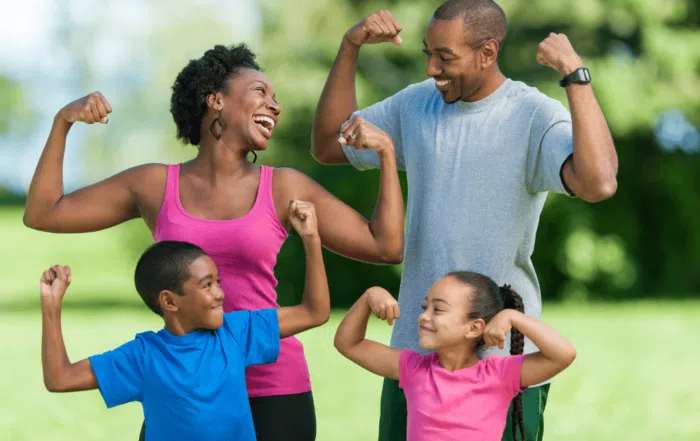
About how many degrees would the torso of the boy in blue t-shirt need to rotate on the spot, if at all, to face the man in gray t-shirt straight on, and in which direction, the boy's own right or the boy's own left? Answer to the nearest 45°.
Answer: approximately 90° to the boy's own left

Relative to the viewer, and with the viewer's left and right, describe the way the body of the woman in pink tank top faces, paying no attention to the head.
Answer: facing the viewer

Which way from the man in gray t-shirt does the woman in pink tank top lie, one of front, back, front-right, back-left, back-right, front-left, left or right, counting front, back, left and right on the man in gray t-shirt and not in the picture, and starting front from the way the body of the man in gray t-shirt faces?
right

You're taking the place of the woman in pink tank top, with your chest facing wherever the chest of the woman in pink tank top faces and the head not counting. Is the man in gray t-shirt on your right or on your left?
on your left

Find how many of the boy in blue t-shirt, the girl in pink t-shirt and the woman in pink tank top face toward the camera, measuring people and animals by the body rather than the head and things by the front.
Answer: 3

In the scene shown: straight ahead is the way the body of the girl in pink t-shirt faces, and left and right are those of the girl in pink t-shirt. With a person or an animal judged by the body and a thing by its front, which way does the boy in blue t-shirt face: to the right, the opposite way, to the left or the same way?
the same way

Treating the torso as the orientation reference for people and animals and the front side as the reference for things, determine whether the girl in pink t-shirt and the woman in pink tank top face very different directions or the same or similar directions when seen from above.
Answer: same or similar directions

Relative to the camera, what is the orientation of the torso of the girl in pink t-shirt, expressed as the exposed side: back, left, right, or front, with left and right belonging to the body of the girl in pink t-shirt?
front

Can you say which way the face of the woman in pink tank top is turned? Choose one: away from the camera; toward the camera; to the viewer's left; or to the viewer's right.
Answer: to the viewer's right

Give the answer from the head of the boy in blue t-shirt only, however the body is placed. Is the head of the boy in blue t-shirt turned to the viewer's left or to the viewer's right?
to the viewer's right

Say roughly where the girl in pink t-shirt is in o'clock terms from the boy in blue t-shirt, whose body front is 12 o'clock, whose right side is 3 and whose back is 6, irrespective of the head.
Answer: The girl in pink t-shirt is roughly at 9 o'clock from the boy in blue t-shirt.

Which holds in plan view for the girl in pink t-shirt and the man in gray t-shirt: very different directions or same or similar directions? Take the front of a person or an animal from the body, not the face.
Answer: same or similar directions

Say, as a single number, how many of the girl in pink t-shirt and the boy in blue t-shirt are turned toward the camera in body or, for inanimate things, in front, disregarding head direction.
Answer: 2

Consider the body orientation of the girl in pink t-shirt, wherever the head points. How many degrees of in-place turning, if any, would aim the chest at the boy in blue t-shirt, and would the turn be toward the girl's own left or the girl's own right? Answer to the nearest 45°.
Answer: approximately 90° to the girl's own right

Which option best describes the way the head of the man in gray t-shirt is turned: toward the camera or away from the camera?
toward the camera
